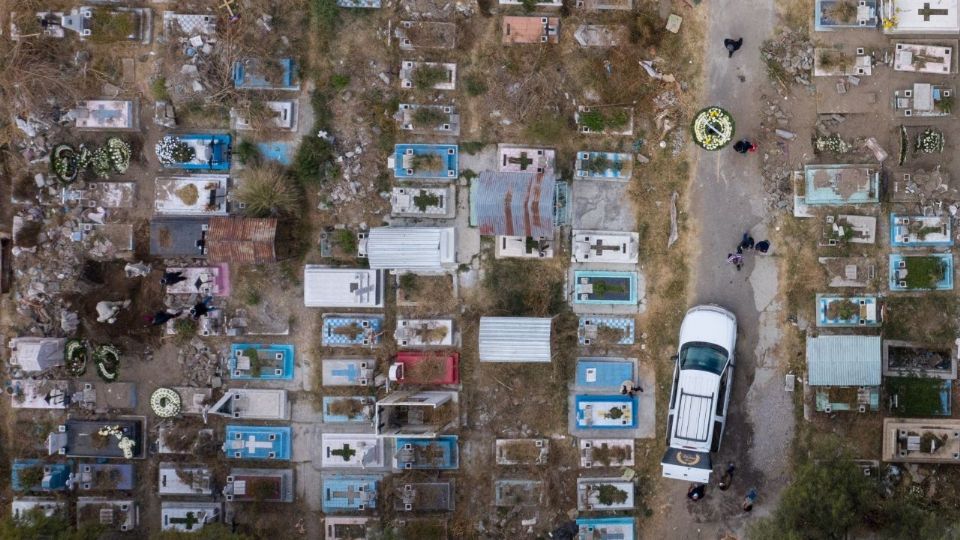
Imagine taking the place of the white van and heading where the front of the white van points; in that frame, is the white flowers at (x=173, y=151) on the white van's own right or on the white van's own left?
on the white van's own left

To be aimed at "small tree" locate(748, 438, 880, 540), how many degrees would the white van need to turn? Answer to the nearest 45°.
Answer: approximately 90° to its right

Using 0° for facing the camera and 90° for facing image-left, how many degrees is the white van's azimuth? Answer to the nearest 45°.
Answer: approximately 180°

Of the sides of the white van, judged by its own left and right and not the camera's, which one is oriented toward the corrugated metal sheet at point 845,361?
right

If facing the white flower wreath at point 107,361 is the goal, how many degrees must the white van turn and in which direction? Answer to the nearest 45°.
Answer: approximately 90° to its left
